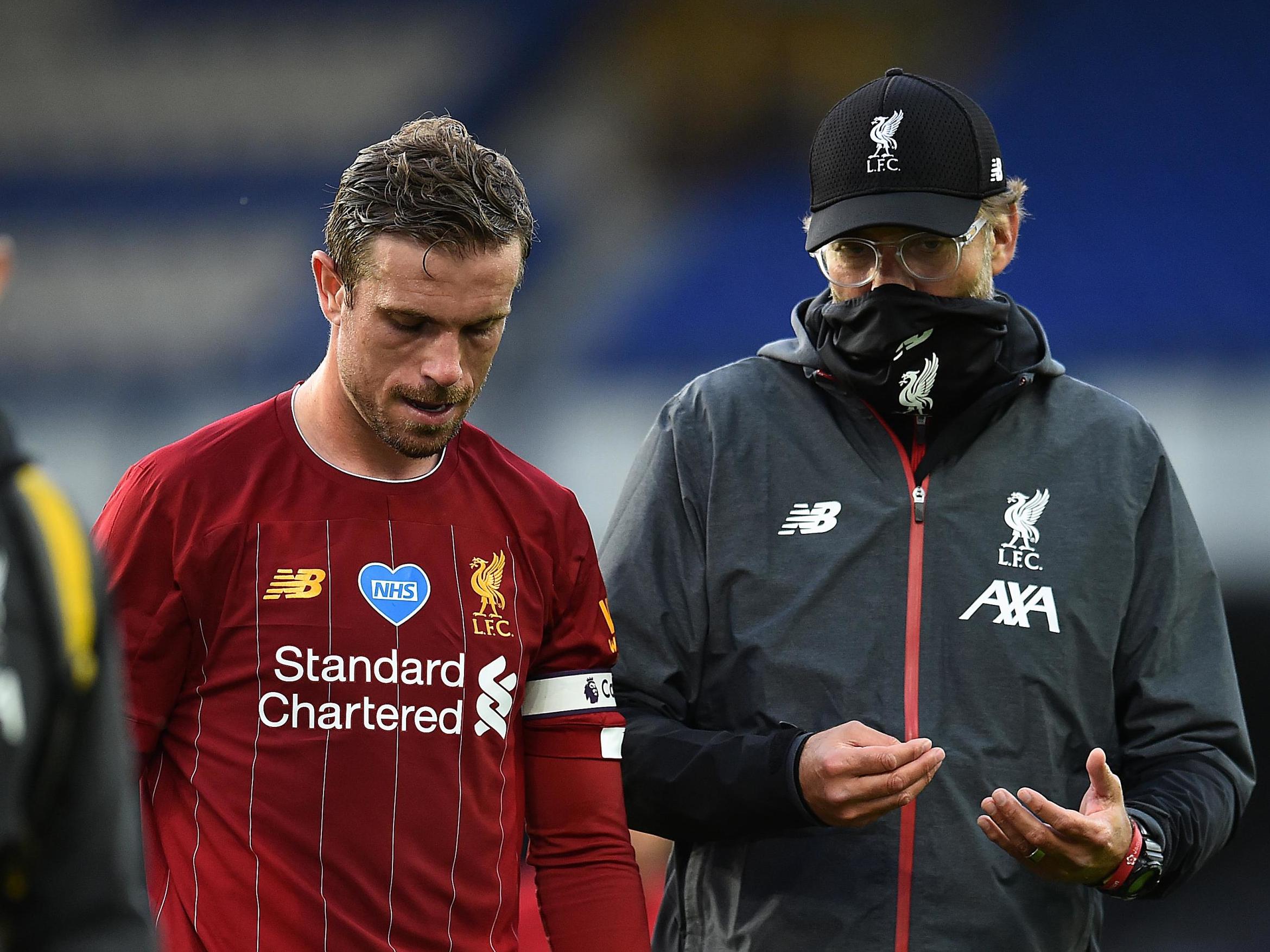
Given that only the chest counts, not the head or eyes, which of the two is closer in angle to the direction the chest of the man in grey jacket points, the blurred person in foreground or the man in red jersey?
the blurred person in foreground

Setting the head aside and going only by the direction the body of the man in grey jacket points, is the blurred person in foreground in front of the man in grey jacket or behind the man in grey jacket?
in front

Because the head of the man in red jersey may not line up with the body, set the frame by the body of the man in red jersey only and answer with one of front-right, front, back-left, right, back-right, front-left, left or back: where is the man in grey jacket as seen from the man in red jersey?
left

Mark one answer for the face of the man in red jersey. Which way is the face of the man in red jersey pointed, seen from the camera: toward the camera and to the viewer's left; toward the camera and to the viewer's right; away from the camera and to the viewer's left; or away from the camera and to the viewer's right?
toward the camera and to the viewer's right

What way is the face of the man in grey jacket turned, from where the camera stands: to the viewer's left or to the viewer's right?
to the viewer's left

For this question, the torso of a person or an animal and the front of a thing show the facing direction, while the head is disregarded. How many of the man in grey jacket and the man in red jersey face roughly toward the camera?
2

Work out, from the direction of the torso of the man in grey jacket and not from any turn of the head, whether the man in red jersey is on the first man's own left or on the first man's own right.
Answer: on the first man's own right

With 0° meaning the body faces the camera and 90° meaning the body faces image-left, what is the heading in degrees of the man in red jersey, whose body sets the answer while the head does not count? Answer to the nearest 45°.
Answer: approximately 0°
